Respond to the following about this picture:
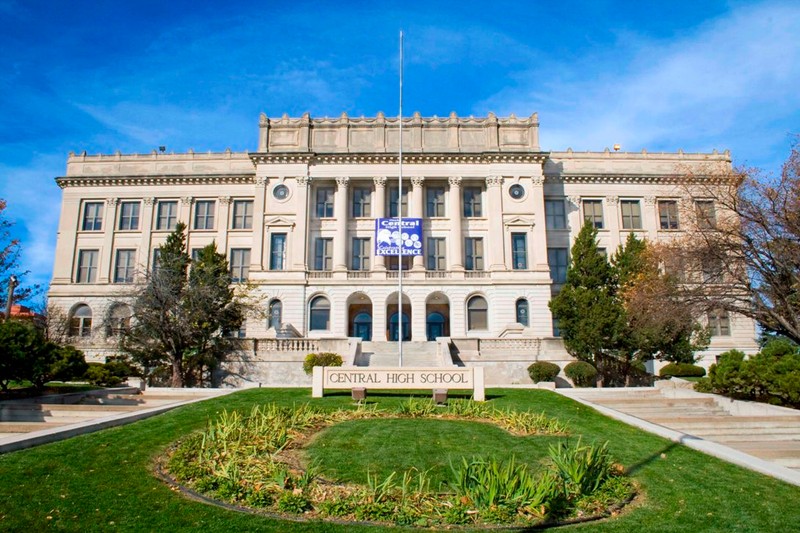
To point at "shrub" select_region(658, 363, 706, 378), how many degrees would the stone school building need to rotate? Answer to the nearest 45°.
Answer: approximately 45° to its left

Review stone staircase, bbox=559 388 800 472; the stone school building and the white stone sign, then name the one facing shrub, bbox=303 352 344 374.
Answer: the stone school building

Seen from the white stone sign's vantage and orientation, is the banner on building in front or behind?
behind

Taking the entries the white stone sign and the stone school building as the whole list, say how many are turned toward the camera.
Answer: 2

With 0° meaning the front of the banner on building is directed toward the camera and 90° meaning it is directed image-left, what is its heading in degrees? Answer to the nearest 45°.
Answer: approximately 0°

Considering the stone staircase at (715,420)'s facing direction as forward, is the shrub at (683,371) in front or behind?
behind

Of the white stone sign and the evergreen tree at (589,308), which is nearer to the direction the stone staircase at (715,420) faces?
the white stone sign

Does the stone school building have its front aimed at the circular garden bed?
yes

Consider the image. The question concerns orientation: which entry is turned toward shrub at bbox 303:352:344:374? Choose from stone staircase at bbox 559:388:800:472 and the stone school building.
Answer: the stone school building

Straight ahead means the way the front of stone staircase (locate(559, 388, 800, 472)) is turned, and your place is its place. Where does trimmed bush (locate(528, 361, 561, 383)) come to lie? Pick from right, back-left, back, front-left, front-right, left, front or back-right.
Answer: back-right
